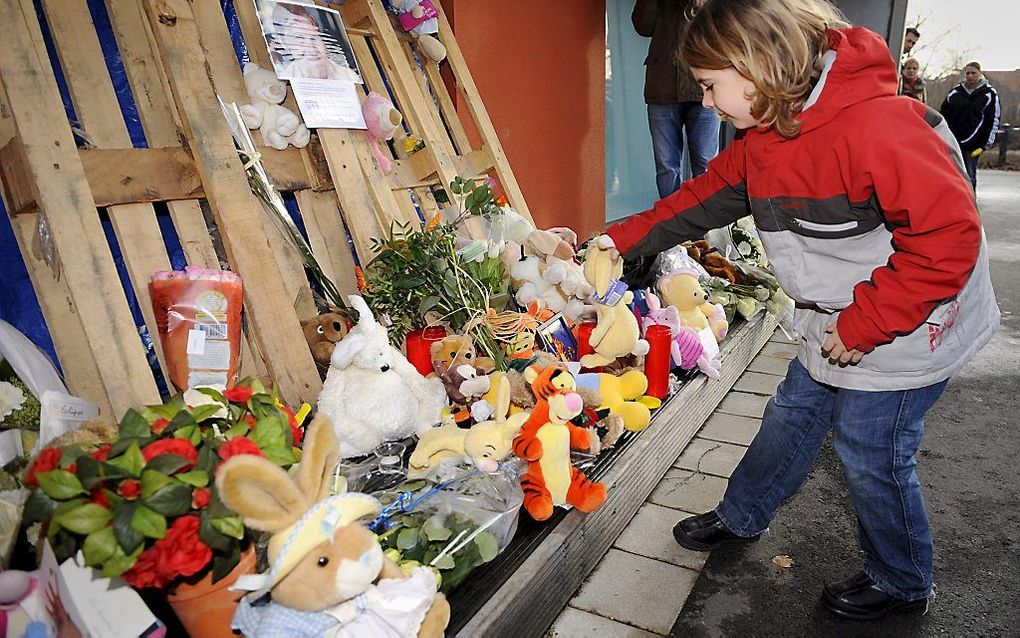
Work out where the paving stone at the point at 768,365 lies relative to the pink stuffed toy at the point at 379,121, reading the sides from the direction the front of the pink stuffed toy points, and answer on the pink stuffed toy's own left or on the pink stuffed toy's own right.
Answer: on the pink stuffed toy's own left

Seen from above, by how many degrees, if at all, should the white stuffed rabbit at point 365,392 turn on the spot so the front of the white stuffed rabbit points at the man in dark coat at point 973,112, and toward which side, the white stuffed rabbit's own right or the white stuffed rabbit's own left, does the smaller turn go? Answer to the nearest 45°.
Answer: approximately 90° to the white stuffed rabbit's own left

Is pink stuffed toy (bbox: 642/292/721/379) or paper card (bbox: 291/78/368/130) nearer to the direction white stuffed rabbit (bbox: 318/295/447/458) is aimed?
the pink stuffed toy

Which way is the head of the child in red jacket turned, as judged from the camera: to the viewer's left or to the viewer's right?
to the viewer's left
